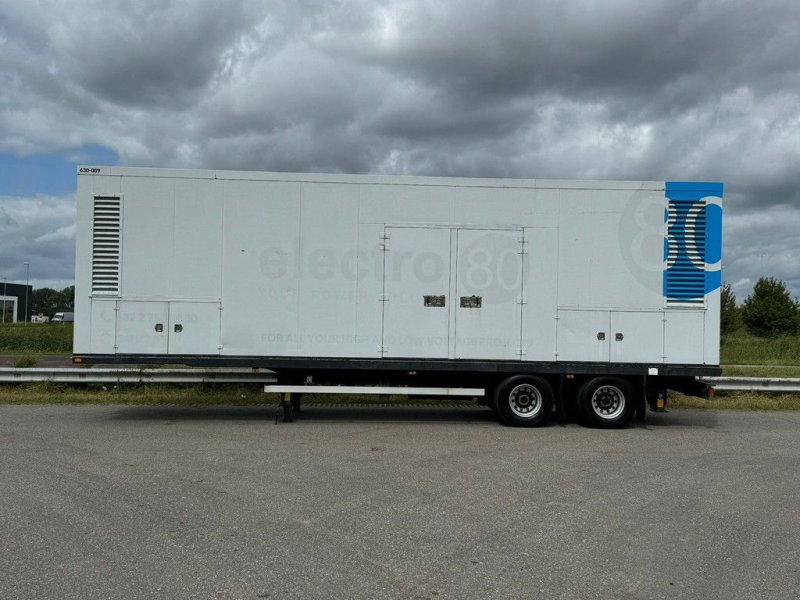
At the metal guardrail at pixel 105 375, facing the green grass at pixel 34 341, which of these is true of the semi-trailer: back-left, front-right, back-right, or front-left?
back-right

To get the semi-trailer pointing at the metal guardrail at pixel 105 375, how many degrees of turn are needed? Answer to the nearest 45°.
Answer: approximately 45° to its right

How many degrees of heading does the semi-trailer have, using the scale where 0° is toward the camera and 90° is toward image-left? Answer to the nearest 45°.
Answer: approximately 90°

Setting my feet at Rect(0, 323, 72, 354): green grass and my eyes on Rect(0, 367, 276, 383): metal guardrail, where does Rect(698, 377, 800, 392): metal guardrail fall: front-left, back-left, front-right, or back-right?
front-left

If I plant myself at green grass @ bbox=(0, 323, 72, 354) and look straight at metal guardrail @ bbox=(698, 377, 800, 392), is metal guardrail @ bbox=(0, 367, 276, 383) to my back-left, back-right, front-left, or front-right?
front-right

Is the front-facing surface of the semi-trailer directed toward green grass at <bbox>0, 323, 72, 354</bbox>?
no
